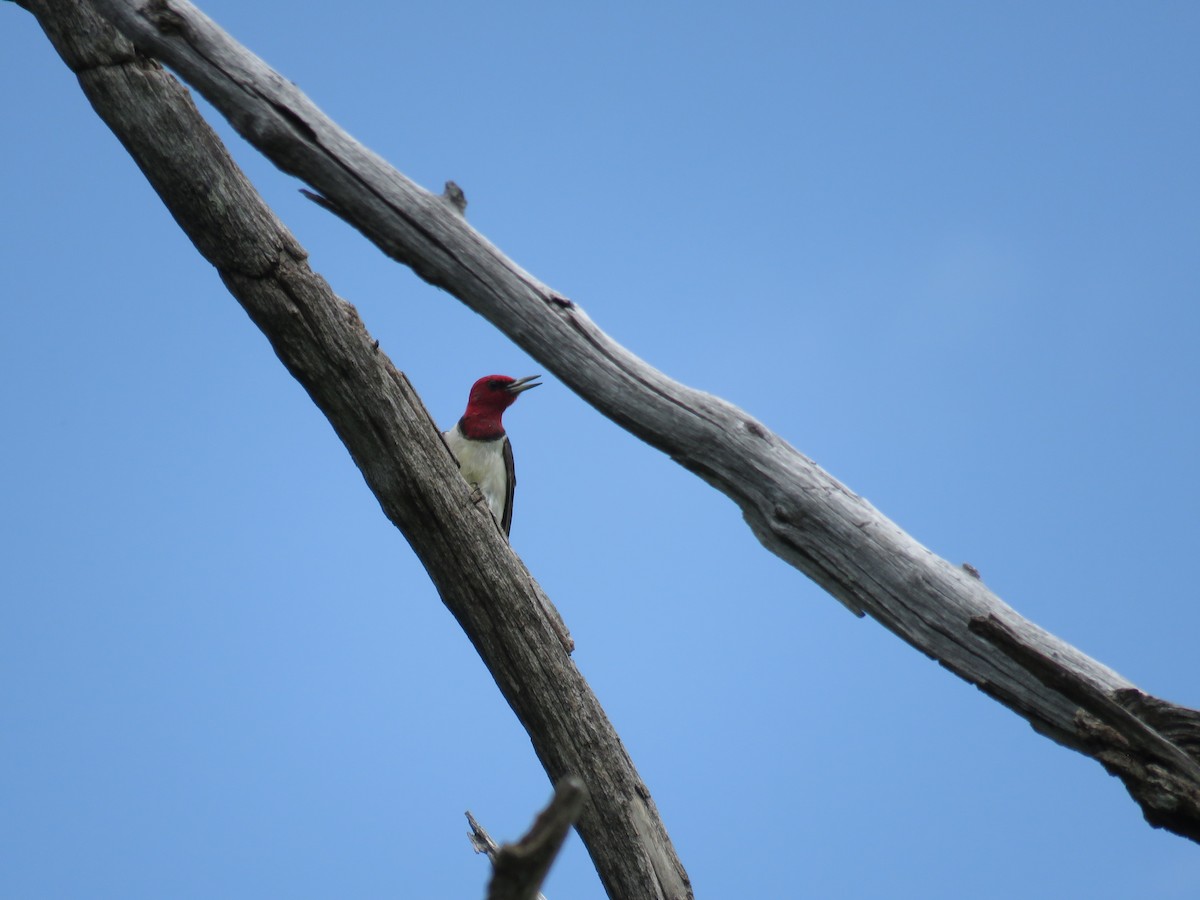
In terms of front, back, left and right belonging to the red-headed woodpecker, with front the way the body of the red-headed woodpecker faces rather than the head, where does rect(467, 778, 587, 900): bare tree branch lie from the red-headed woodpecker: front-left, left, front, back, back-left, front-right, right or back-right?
front-left

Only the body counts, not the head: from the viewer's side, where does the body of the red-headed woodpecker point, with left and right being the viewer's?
facing the viewer and to the left of the viewer
